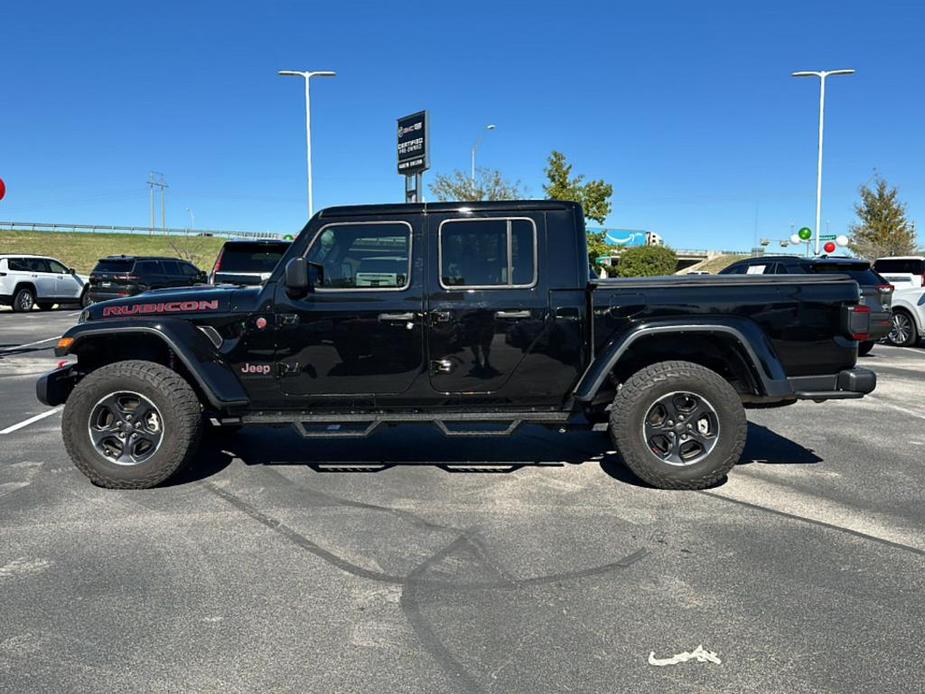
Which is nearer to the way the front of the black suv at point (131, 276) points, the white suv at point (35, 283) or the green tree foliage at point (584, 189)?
the green tree foliage

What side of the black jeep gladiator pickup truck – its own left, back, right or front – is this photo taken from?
left

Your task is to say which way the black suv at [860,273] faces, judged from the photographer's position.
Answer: facing away from the viewer and to the left of the viewer

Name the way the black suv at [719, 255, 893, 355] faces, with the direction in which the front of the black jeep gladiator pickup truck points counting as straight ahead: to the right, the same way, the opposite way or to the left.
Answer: to the right

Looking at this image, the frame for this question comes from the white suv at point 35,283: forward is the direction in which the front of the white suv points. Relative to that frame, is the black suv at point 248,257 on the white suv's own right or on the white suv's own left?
on the white suv's own right

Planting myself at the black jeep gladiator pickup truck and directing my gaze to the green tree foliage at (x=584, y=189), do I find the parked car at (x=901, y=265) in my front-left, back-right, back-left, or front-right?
front-right

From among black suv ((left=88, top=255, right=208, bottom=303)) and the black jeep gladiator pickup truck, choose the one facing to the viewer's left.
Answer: the black jeep gladiator pickup truck

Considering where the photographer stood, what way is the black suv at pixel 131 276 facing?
facing away from the viewer and to the right of the viewer
